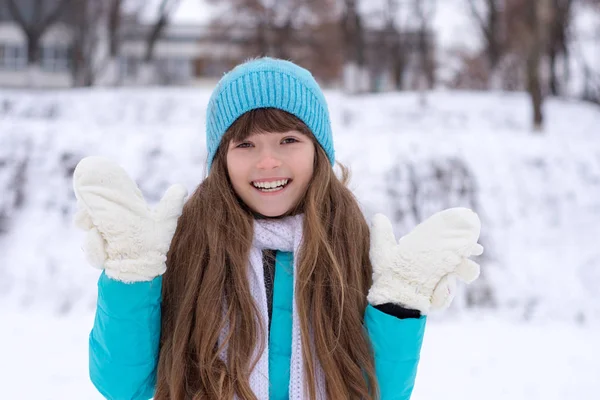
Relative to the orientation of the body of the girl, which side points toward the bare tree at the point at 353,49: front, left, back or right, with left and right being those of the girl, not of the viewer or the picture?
back

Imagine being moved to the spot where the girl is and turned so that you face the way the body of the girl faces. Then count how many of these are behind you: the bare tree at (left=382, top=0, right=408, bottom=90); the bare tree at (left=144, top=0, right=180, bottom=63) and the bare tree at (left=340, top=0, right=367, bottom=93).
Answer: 3

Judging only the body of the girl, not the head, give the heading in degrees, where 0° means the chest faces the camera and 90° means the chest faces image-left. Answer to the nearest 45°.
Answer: approximately 0°

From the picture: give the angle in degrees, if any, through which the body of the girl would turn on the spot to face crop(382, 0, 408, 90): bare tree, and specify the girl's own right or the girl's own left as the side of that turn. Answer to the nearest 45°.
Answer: approximately 180°

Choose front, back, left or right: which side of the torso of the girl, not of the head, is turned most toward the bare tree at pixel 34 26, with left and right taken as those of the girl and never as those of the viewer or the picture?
back

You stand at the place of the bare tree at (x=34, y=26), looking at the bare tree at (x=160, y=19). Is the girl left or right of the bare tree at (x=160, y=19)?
right

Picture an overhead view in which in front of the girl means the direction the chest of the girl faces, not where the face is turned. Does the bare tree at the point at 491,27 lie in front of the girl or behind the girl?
behind

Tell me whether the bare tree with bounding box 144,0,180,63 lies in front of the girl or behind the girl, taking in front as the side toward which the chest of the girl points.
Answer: behind
